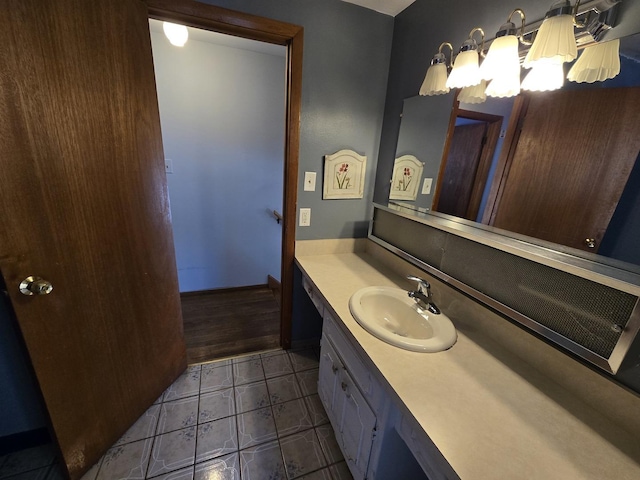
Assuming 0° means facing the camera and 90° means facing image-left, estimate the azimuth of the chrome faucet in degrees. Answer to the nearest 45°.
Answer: approximately 45°

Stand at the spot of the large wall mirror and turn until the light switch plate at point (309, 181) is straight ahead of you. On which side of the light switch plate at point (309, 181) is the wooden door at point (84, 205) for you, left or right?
left

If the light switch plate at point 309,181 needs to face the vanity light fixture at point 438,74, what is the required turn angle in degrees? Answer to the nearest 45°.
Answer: approximately 45° to its left

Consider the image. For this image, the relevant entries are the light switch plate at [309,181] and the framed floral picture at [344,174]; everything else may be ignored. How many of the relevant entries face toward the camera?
2

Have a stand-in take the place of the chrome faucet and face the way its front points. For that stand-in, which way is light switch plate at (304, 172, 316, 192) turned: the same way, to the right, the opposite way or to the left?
to the left

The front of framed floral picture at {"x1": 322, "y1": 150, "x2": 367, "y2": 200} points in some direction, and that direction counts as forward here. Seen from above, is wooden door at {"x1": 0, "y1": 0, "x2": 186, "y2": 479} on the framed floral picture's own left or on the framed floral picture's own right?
on the framed floral picture's own right

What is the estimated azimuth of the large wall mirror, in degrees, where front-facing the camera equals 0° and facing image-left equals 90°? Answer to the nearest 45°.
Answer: approximately 45°

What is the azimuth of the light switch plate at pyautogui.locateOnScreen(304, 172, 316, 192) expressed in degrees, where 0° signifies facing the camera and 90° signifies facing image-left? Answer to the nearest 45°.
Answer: approximately 0°
